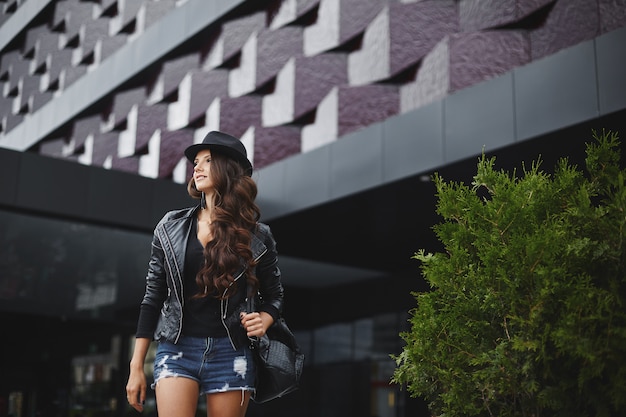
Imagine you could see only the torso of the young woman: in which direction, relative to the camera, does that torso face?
toward the camera

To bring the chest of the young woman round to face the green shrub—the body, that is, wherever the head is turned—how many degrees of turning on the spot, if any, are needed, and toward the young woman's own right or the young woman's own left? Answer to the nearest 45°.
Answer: approximately 90° to the young woman's own left
